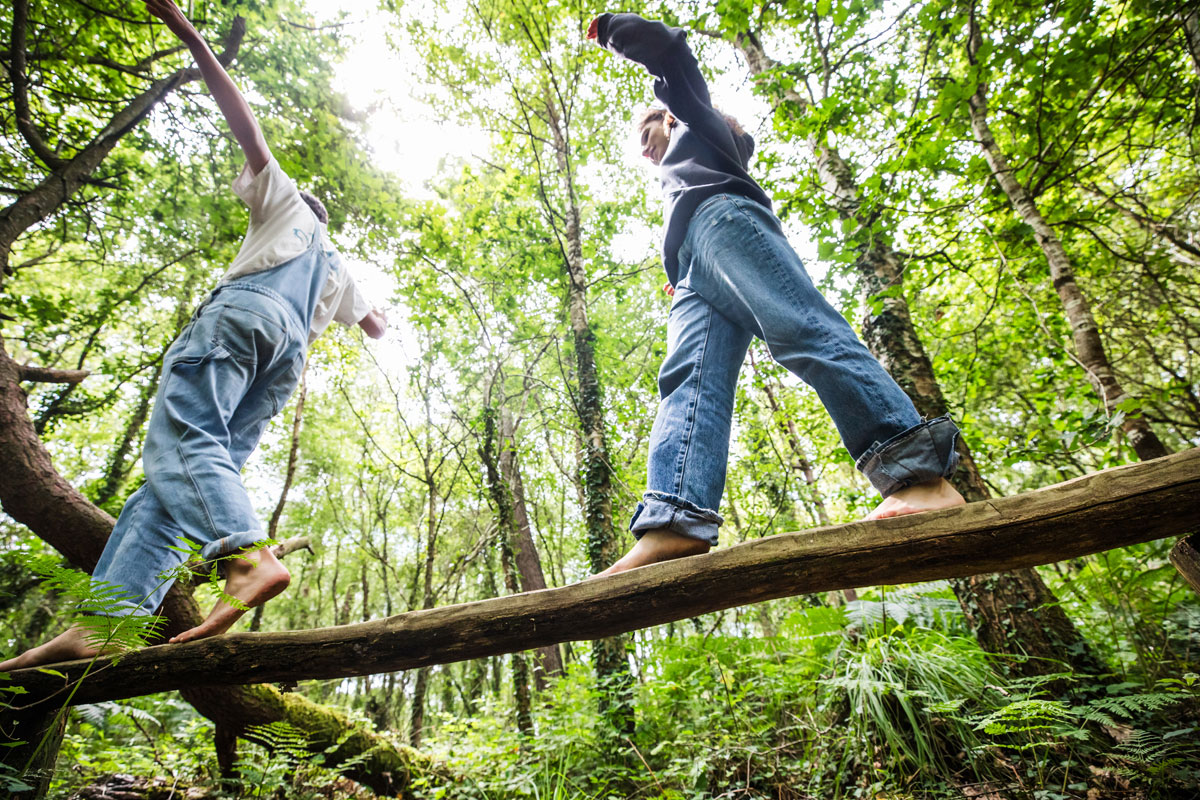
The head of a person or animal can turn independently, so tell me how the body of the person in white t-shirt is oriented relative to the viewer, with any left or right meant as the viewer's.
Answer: facing away from the viewer and to the left of the viewer

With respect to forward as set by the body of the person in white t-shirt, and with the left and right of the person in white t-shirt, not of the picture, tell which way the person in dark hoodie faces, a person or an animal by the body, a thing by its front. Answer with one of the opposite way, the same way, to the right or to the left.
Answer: the same way

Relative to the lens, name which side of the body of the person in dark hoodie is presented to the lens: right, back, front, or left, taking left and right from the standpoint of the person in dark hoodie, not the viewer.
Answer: left

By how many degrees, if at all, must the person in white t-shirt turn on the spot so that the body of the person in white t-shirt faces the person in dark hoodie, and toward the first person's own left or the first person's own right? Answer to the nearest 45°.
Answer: approximately 180°

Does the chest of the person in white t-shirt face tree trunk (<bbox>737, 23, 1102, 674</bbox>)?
no

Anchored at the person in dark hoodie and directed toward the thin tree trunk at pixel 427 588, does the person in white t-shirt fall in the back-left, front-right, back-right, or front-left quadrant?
front-left

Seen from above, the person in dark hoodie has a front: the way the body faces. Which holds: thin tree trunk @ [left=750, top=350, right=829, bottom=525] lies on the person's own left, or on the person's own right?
on the person's own right

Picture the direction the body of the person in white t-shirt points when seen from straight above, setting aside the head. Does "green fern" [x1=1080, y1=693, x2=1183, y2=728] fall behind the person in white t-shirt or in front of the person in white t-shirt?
behind

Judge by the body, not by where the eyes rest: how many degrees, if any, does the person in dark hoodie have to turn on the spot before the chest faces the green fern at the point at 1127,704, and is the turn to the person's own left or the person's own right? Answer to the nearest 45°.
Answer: approximately 135° to the person's own right

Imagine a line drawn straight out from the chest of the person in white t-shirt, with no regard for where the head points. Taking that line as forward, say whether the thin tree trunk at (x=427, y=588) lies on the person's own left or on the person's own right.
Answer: on the person's own right

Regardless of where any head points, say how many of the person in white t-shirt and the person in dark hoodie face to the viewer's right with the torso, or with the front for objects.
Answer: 0

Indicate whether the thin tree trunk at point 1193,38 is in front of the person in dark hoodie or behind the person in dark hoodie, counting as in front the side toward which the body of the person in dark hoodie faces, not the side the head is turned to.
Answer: behind

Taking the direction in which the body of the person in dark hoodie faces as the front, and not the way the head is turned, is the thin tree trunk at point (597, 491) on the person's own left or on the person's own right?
on the person's own right
